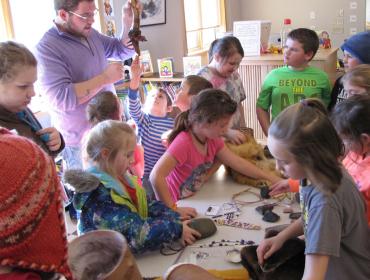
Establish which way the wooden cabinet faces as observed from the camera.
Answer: facing the viewer

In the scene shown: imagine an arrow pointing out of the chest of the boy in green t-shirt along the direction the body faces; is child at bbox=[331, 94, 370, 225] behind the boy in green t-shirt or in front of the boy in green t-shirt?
in front

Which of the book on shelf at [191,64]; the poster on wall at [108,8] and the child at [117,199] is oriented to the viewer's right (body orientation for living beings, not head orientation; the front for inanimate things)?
the child

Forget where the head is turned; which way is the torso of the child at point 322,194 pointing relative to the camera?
to the viewer's left

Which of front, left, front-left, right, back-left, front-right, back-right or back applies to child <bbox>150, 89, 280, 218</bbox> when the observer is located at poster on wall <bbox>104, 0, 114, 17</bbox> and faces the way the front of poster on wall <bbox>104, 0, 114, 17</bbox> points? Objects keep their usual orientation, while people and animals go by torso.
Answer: front

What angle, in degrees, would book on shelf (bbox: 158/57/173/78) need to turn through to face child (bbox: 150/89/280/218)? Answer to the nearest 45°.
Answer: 0° — it already faces them

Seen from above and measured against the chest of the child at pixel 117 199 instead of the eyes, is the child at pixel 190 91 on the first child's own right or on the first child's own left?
on the first child's own left

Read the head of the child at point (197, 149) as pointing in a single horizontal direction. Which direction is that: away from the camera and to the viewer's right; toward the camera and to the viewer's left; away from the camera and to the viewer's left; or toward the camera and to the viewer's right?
toward the camera and to the viewer's right

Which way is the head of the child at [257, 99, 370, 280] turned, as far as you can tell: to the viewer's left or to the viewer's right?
to the viewer's left

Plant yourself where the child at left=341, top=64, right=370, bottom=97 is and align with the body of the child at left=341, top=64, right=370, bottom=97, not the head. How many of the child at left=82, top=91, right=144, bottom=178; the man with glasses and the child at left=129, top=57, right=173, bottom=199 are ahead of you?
3

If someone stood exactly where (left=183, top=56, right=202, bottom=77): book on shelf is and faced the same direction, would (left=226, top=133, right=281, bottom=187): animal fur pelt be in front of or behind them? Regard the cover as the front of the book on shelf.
in front

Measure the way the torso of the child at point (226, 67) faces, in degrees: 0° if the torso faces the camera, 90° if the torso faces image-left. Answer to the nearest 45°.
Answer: approximately 315°

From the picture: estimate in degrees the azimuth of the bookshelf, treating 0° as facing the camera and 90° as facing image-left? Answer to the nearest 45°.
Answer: approximately 0°

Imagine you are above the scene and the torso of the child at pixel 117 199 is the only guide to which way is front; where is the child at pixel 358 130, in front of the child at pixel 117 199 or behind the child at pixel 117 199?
in front

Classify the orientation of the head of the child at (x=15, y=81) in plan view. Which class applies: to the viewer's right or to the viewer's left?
to the viewer's right

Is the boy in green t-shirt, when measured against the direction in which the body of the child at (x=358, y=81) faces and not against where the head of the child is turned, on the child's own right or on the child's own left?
on the child's own right

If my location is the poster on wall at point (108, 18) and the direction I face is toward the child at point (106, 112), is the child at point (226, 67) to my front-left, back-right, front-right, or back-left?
front-left

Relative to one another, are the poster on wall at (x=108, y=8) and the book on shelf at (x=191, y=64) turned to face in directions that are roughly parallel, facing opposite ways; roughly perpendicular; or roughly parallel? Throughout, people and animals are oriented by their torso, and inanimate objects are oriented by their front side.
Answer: roughly parallel

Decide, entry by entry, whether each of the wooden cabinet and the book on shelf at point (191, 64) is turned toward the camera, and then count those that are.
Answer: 2

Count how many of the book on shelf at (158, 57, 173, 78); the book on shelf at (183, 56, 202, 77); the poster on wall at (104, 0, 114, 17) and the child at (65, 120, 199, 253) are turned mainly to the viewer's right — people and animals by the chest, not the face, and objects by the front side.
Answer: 1

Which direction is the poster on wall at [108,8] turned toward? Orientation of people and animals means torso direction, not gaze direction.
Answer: toward the camera
